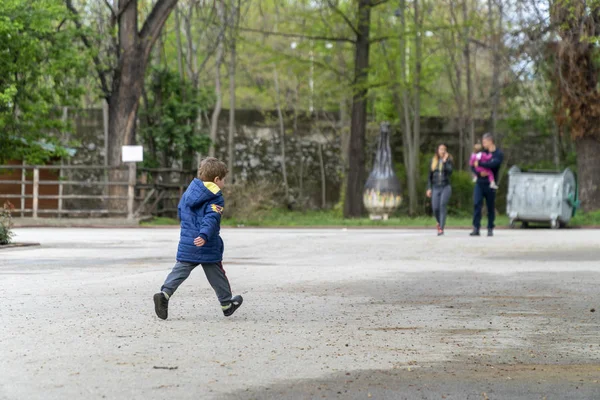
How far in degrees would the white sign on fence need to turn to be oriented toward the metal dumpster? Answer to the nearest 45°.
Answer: approximately 90° to its left

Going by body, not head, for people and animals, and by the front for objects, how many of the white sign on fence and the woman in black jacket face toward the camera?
2

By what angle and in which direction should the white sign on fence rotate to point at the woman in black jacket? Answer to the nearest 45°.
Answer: approximately 45° to its left

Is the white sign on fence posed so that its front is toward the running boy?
yes

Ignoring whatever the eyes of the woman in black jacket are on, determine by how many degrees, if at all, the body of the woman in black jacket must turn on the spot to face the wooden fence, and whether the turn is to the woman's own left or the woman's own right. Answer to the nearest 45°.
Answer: approximately 135° to the woman's own right

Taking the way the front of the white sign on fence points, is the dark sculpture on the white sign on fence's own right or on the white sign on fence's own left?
on the white sign on fence's own left

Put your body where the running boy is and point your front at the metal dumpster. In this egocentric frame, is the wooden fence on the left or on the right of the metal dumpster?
left

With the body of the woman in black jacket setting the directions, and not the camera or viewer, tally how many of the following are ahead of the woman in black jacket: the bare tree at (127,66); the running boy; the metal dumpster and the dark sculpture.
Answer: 1
